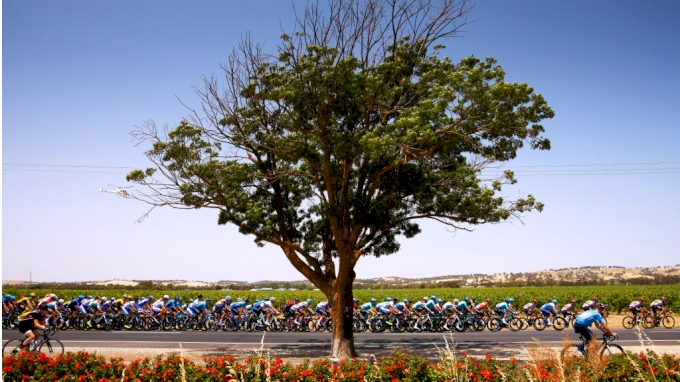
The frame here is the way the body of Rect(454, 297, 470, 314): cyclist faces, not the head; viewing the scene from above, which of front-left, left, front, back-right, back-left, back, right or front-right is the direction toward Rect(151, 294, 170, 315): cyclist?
back

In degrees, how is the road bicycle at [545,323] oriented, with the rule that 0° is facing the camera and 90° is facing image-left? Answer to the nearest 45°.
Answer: approximately 270°

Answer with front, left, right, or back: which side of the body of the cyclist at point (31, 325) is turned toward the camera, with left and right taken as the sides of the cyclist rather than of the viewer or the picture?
right

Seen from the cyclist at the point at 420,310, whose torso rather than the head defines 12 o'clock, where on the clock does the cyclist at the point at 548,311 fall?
the cyclist at the point at 548,311 is roughly at 12 o'clock from the cyclist at the point at 420,310.

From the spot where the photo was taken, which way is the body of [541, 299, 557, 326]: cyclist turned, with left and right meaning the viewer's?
facing to the right of the viewer

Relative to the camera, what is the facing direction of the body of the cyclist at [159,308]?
to the viewer's right

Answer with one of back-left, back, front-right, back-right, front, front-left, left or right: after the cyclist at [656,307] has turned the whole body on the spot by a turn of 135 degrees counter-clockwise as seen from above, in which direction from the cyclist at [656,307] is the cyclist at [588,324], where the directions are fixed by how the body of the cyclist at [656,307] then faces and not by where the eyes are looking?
back-left

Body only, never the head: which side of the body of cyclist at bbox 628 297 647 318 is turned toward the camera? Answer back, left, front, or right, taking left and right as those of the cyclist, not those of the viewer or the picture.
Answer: right
